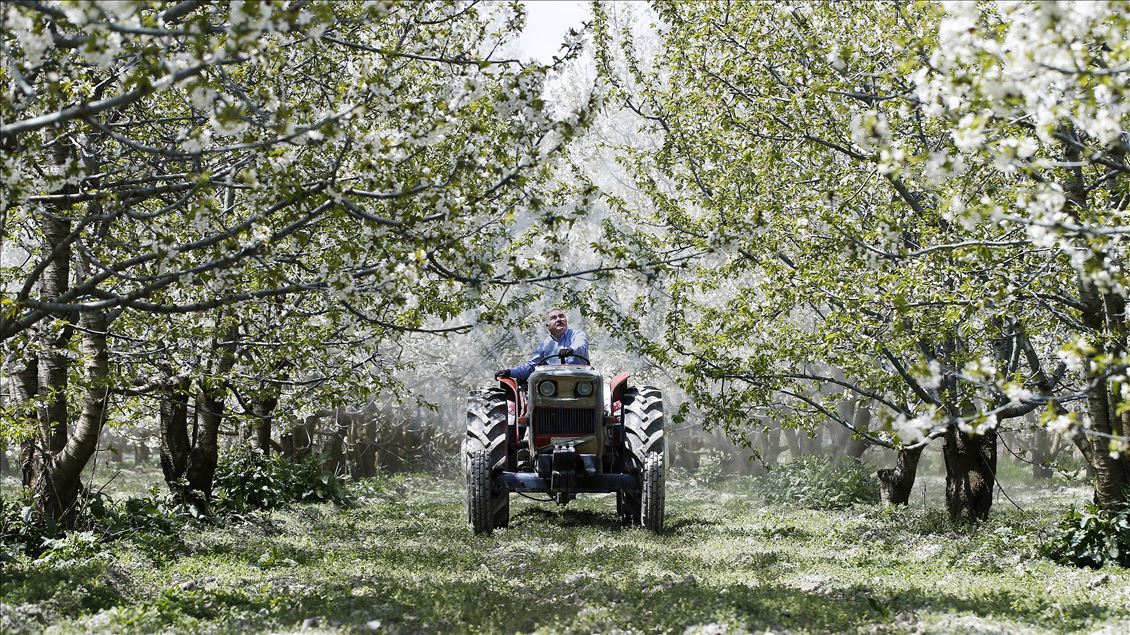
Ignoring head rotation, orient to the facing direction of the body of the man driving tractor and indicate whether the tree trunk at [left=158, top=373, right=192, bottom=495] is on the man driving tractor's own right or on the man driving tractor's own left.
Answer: on the man driving tractor's own right

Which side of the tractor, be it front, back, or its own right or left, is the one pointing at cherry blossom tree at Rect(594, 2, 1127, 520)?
left

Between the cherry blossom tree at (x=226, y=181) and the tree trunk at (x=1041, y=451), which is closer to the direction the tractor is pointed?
the cherry blossom tree

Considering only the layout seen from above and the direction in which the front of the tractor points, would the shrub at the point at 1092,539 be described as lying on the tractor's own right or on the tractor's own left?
on the tractor's own left

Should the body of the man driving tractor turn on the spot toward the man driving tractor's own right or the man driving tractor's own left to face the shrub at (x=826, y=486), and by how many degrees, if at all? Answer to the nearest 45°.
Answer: approximately 135° to the man driving tractor's own left

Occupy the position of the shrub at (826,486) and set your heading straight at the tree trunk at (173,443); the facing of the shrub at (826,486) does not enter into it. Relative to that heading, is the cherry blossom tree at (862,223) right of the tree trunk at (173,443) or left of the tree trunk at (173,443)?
left

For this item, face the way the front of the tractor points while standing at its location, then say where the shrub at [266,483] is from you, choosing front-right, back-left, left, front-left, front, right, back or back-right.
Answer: back-right

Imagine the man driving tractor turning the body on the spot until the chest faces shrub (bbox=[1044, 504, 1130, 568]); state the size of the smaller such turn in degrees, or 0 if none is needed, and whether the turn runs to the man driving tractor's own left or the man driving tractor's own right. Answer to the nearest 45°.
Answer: approximately 45° to the man driving tractor's own left

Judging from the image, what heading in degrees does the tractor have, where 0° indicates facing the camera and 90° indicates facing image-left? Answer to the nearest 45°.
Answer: approximately 0°
